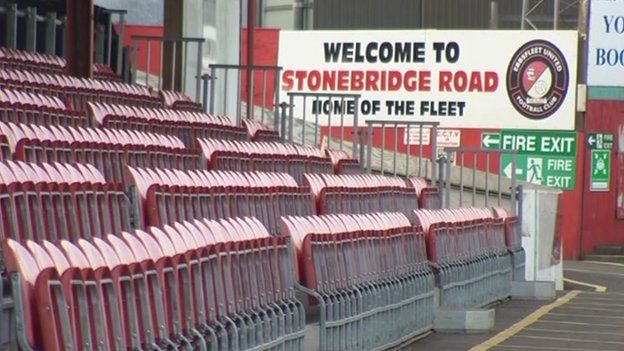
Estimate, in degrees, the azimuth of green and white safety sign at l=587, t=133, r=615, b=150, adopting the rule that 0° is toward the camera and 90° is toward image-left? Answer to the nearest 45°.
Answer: approximately 0°

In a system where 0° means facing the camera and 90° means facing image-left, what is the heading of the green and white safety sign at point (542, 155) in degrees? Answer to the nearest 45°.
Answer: approximately 0°

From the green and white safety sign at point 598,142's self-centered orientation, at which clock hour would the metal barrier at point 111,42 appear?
The metal barrier is roughly at 3 o'clock from the green and white safety sign.

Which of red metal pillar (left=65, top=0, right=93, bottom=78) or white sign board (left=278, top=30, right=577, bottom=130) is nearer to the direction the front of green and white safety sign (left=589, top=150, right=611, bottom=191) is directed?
the red metal pillar
